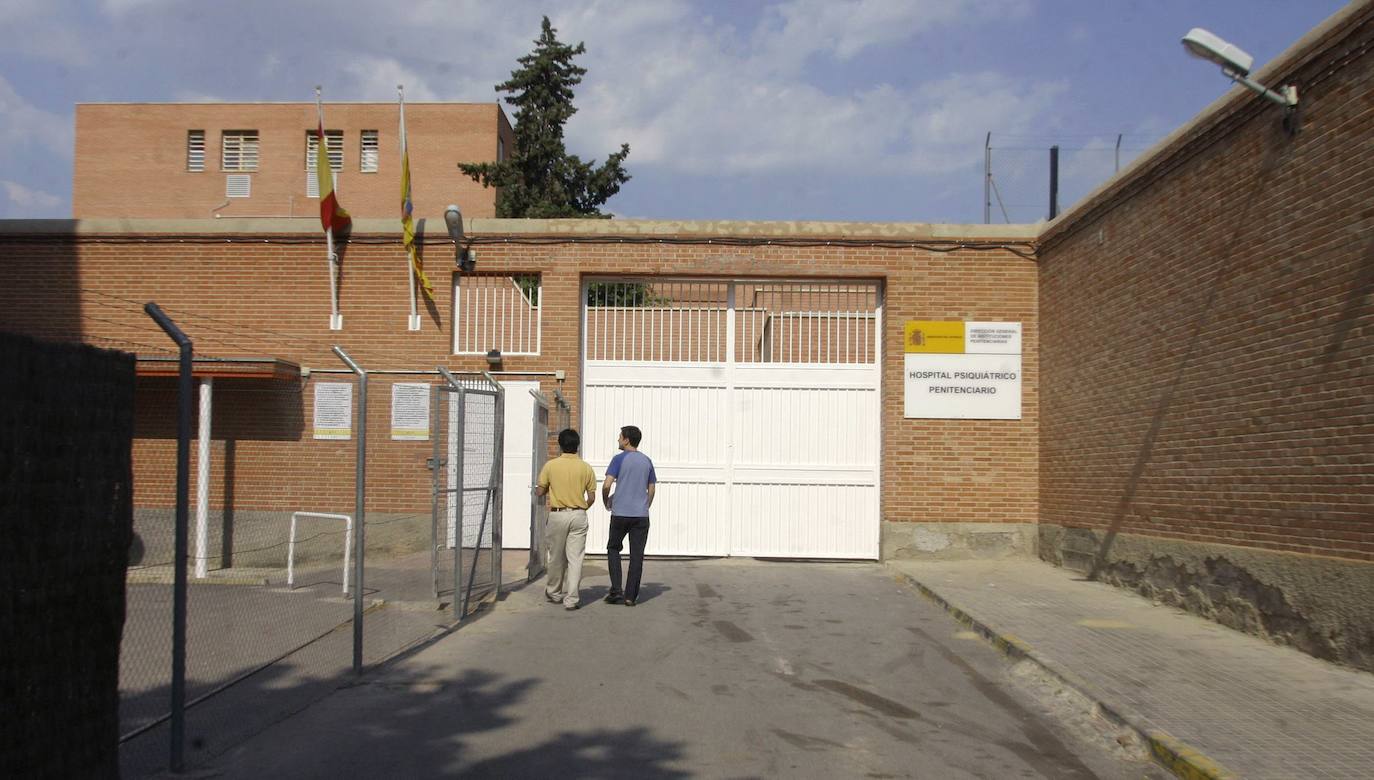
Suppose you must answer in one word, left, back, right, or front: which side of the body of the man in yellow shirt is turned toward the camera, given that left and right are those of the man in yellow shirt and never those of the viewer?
back

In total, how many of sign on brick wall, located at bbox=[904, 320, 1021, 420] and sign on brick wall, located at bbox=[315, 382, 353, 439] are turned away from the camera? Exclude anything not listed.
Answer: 0

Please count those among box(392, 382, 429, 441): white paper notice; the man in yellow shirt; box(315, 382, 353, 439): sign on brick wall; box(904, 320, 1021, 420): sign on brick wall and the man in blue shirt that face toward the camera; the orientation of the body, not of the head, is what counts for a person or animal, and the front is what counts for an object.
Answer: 3

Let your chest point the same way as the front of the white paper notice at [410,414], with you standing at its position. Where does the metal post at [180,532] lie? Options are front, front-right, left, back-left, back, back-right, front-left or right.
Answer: front

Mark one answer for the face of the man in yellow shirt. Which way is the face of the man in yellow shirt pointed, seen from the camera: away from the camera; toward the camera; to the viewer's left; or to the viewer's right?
away from the camera

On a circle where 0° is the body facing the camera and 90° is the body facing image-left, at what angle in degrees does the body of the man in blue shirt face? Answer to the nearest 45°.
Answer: approximately 135°

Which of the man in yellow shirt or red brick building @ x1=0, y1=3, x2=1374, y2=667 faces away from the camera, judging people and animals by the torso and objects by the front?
the man in yellow shirt

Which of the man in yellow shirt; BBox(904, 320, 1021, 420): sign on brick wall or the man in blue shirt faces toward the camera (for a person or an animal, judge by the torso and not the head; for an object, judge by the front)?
the sign on brick wall

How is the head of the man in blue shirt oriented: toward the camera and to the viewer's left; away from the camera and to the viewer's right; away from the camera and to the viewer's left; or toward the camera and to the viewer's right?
away from the camera and to the viewer's left

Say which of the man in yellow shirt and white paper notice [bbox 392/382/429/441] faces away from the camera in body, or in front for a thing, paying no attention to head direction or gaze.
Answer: the man in yellow shirt

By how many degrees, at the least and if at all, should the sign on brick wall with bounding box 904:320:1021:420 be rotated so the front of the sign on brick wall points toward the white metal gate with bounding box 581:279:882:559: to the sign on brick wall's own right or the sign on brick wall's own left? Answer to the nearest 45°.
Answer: approximately 90° to the sign on brick wall's own right

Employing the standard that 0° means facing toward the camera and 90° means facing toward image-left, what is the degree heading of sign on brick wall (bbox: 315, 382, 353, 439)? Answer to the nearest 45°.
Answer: approximately 0°

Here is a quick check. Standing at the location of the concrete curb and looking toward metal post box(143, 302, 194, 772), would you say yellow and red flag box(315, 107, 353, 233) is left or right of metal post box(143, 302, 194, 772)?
right

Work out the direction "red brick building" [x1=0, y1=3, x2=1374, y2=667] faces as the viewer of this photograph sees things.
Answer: facing the viewer

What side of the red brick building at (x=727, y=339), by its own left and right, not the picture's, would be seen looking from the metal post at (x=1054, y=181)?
left

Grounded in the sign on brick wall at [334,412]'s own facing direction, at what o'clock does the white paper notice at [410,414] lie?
The white paper notice is roughly at 8 o'clock from the sign on brick wall.

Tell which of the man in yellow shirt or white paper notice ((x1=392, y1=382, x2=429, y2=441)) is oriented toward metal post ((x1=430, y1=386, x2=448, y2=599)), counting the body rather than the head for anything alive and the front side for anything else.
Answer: the white paper notice

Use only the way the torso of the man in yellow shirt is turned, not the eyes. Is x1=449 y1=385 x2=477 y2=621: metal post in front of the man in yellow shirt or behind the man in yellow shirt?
behind
